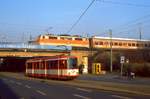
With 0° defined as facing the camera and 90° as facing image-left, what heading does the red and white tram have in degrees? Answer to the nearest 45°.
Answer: approximately 315°
